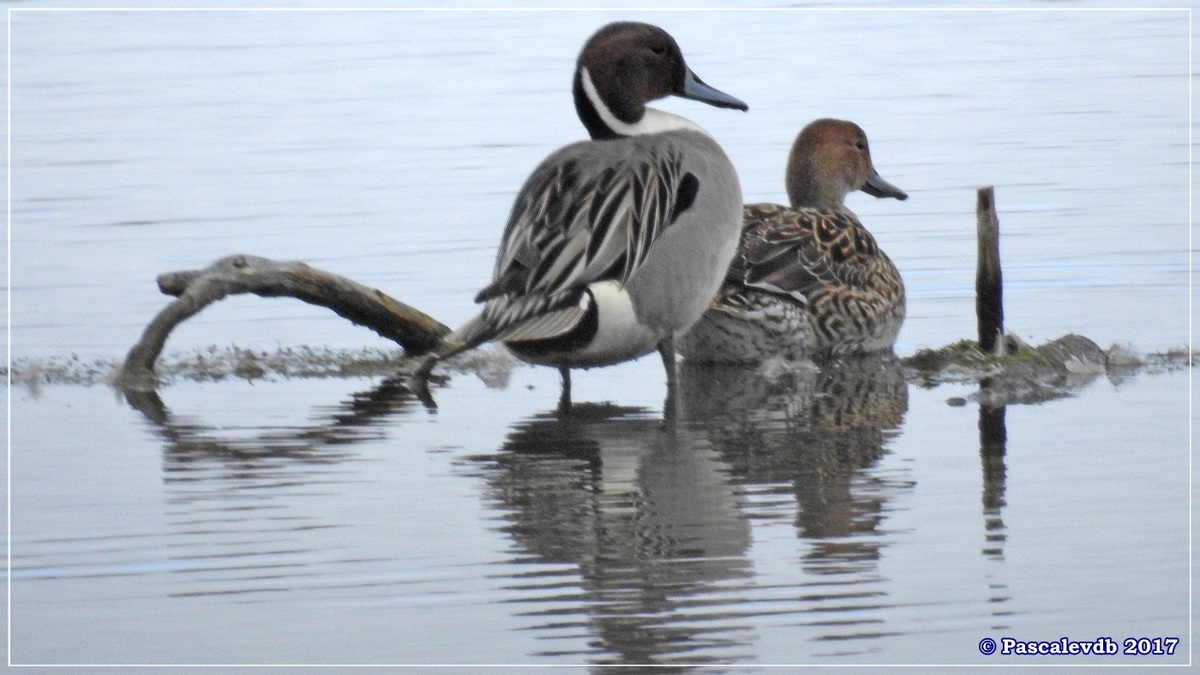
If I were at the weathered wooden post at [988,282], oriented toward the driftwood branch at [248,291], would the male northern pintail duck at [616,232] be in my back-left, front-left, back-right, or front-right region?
front-left

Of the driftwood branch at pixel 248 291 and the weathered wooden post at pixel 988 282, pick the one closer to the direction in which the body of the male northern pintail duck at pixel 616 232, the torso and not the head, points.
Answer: the weathered wooden post

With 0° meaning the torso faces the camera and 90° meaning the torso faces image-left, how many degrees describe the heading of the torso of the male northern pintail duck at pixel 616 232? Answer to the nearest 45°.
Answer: approximately 225°

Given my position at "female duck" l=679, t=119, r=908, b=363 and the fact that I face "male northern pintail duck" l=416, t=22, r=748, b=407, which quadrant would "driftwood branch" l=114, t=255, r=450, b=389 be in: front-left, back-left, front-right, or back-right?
front-right

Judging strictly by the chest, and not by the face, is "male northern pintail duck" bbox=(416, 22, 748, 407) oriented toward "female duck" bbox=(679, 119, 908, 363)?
yes

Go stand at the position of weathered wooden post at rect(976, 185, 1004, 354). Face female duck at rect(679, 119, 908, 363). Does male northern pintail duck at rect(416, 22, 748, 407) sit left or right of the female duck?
left

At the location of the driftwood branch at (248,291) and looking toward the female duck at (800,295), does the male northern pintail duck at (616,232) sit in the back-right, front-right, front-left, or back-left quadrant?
front-right

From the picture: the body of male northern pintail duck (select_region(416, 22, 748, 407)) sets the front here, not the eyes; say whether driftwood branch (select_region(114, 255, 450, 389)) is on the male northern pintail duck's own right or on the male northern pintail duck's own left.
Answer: on the male northern pintail duck's own left

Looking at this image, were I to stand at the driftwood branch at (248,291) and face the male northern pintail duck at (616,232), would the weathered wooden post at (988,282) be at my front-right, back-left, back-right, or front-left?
front-left
